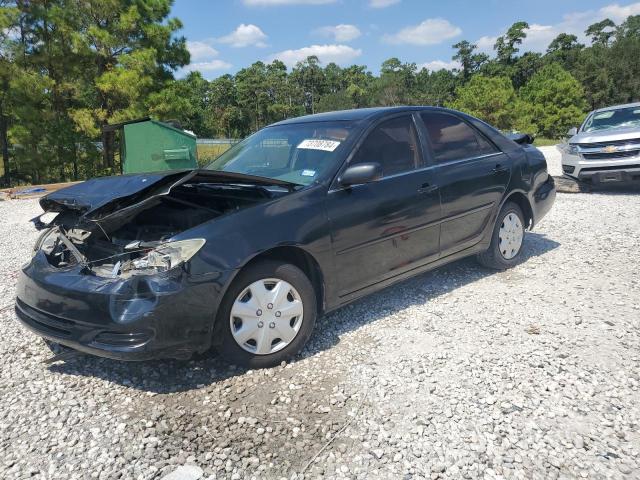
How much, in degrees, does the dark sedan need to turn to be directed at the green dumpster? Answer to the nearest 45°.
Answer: approximately 135° to its right

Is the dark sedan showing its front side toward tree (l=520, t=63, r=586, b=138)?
no

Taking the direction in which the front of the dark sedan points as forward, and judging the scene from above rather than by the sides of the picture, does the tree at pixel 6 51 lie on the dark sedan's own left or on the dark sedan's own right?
on the dark sedan's own right

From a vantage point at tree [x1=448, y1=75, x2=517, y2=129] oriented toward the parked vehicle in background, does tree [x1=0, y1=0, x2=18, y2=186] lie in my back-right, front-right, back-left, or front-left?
front-right

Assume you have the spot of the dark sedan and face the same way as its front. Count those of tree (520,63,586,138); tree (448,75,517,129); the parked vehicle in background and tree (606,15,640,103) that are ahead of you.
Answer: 0

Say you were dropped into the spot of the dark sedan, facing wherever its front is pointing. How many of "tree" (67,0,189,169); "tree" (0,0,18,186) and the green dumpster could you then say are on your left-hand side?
0

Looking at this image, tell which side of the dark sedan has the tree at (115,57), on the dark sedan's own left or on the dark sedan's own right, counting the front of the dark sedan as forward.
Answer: on the dark sedan's own right

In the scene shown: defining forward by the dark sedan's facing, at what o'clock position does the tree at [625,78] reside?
The tree is roughly at 6 o'clock from the dark sedan.

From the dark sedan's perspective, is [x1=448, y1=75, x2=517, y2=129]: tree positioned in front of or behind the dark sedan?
behind

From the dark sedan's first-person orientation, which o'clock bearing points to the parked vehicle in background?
The parked vehicle in background is roughly at 6 o'clock from the dark sedan.

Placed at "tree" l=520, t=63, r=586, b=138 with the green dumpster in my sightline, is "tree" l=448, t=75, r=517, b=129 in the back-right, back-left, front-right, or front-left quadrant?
front-right

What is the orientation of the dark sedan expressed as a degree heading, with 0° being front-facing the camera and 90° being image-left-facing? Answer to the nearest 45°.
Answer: approximately 45°
